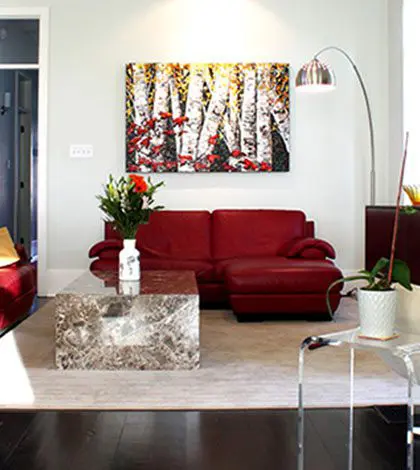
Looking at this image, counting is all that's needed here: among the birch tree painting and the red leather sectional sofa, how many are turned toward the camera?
2

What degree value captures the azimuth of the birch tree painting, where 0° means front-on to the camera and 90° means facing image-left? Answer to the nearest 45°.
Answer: approximately 0°

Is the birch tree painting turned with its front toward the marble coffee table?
yes

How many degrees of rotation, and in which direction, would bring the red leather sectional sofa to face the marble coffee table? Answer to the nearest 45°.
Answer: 0° — it already faces it

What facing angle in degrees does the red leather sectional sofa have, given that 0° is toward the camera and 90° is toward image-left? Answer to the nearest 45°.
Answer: approximately 0°
